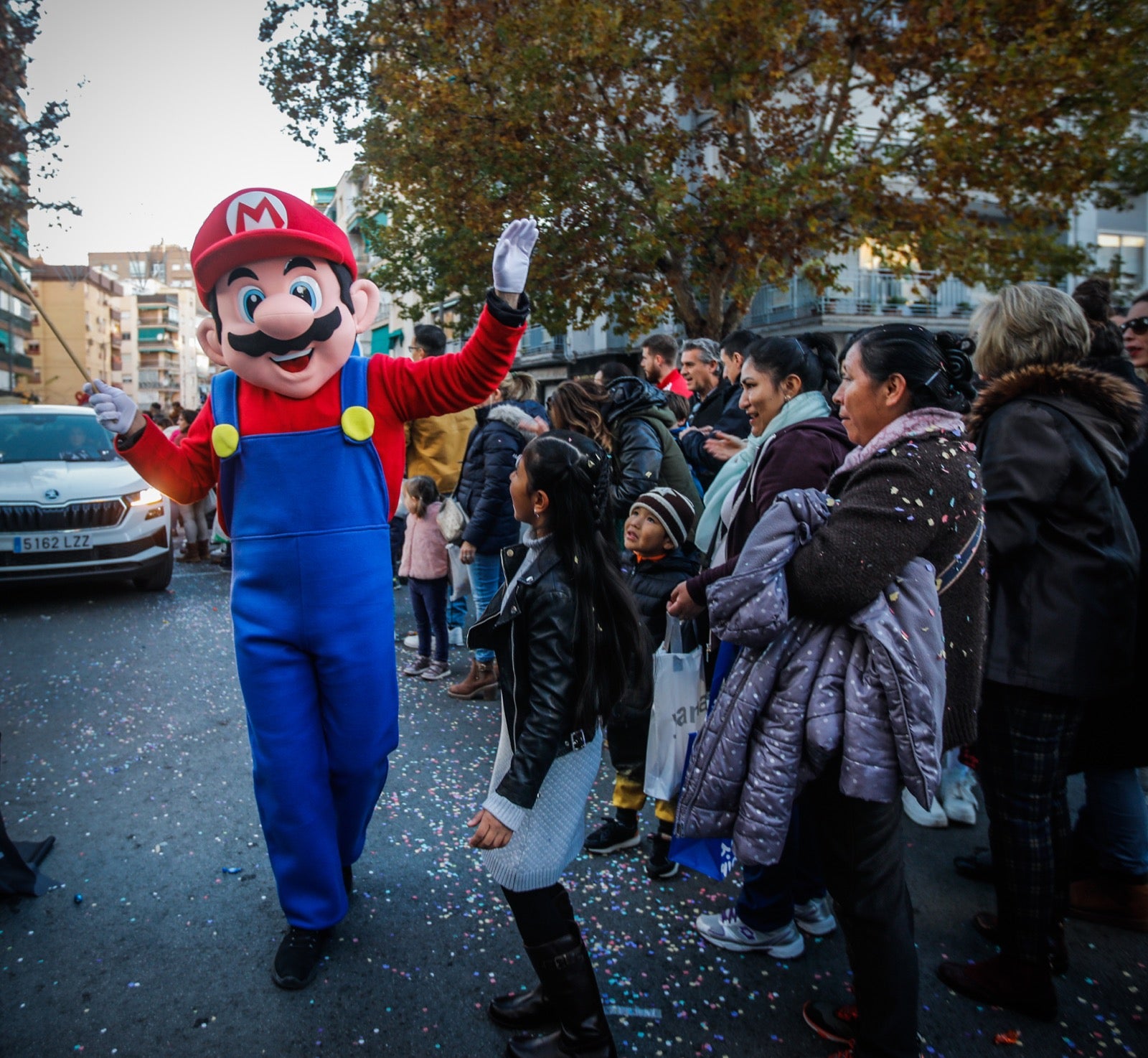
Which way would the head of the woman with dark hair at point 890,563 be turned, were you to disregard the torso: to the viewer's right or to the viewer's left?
to the viewer's left

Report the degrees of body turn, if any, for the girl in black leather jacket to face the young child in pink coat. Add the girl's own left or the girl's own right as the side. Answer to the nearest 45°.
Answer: approximately 90° to the girl's own right

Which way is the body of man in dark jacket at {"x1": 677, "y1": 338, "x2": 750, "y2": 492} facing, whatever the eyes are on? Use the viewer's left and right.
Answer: facing to the left of the viewer

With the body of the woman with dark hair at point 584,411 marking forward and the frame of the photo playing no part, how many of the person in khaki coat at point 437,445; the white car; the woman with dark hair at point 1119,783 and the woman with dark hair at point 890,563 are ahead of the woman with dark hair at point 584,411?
2
